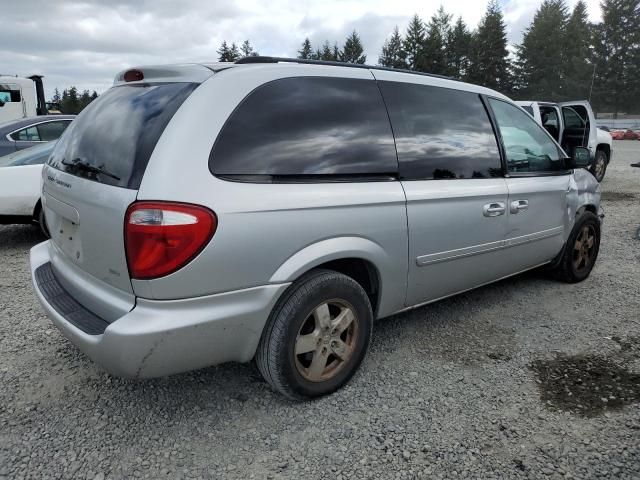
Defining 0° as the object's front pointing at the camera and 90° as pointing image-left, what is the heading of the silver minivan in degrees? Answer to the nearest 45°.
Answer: approximately 225°

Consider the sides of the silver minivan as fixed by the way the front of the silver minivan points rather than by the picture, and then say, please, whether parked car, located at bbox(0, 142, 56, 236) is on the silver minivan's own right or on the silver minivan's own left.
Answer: on the silver minivan's own left

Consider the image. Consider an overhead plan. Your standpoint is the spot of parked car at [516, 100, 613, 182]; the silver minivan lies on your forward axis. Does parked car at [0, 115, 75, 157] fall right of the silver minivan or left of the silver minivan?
right

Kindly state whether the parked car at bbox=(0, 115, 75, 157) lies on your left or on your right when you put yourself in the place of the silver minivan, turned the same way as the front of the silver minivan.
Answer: on your left
